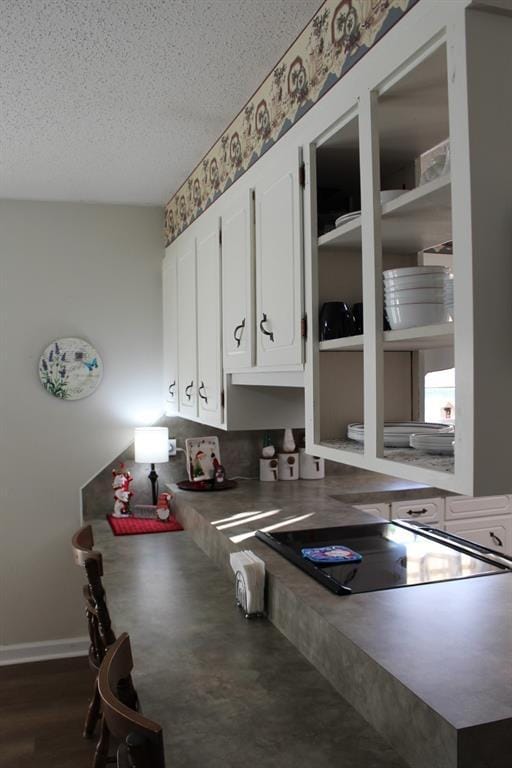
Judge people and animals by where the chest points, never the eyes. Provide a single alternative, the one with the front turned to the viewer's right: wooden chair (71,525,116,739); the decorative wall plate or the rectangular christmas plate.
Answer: the wooden chair

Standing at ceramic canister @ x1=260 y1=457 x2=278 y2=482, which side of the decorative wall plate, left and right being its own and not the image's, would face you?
left

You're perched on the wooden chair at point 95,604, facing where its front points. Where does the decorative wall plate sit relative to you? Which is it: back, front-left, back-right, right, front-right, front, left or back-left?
left

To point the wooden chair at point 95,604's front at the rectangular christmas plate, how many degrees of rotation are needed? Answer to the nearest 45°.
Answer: approximately 45° to its left

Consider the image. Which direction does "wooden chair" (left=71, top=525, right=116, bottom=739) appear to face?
to the viewer's right

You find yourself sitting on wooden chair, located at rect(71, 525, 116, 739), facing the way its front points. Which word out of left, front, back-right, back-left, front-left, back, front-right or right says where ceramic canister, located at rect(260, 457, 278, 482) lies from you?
front-left

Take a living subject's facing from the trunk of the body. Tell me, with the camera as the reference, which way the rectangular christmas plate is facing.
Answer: facing the viewer

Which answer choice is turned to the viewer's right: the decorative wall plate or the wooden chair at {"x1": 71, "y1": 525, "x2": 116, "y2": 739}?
the wooden chair

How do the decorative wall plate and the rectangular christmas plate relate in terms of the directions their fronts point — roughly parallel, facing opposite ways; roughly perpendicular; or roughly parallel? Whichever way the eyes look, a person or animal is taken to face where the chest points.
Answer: roughly parallel

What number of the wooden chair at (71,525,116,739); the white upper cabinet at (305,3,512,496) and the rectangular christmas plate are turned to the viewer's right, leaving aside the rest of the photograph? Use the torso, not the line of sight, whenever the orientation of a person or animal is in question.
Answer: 1

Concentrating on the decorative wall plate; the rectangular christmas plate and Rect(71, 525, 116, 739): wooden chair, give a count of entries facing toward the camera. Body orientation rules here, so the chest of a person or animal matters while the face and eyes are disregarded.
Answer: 2

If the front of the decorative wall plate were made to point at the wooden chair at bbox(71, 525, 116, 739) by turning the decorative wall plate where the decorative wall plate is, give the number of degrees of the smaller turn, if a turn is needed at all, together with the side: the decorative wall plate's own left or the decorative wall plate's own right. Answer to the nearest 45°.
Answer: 0° — it already faces it

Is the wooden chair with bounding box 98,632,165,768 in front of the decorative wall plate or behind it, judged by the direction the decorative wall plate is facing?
in front
